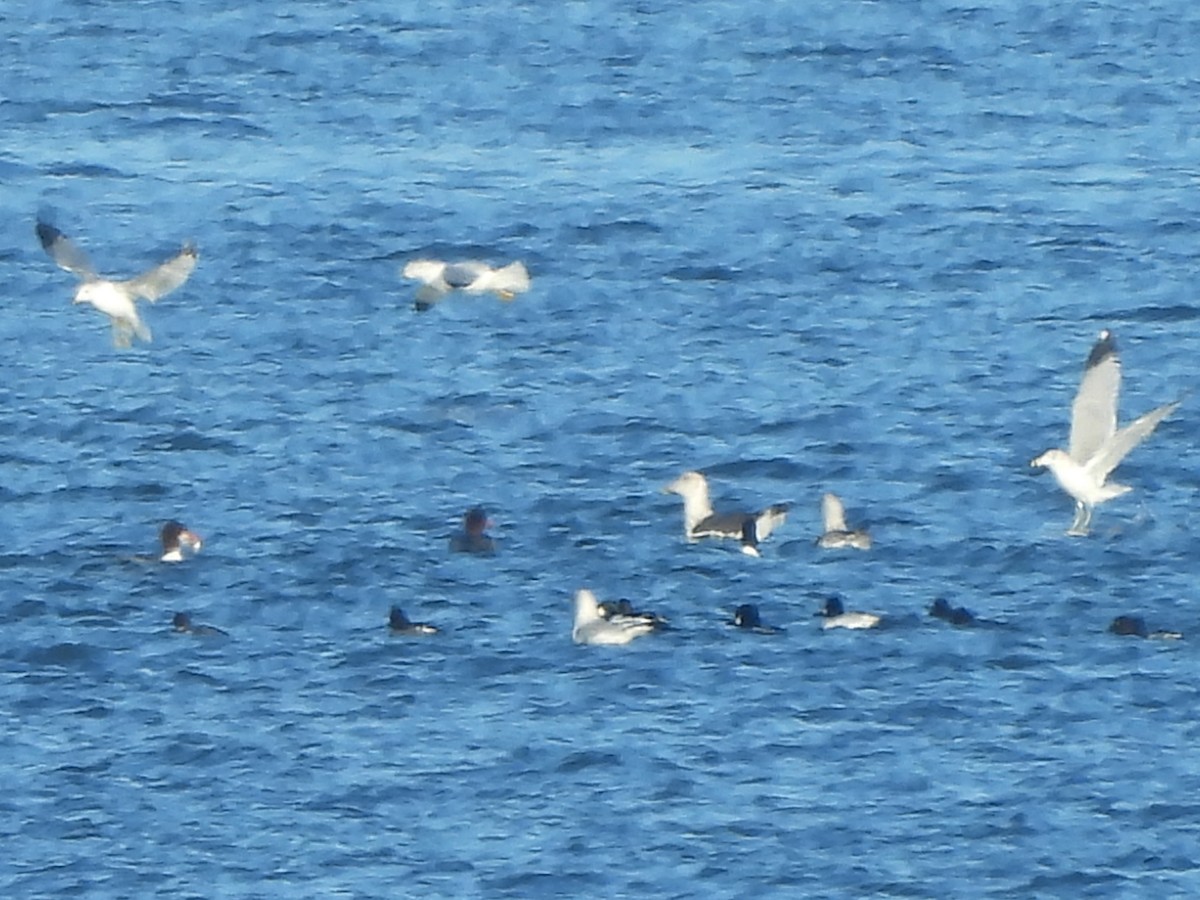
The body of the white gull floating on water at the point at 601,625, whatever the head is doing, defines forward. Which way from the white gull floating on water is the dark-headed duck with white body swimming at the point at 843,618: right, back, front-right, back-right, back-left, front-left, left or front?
back

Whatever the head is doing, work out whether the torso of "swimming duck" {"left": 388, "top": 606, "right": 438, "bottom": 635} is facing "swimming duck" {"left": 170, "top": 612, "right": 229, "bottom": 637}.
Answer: yes

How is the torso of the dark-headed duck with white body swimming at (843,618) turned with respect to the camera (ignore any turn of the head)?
to the viewer's left

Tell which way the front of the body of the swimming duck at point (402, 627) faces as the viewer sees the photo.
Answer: to the viewer's left

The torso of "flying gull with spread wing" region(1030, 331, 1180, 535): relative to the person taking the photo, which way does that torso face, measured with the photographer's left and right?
facing to the left of the viewer

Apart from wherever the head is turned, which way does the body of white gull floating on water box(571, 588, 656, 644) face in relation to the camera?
to the viewer's left

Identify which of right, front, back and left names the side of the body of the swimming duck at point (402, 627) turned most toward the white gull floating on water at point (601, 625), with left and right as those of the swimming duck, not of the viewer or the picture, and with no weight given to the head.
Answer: back

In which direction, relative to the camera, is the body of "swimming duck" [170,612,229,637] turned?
to the viewer's left

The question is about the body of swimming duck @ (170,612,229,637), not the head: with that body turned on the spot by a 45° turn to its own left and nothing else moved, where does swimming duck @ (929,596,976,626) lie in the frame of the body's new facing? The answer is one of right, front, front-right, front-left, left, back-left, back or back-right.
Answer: back-left

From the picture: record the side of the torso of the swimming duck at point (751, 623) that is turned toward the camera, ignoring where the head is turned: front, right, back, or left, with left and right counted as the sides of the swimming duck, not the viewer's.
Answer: left
